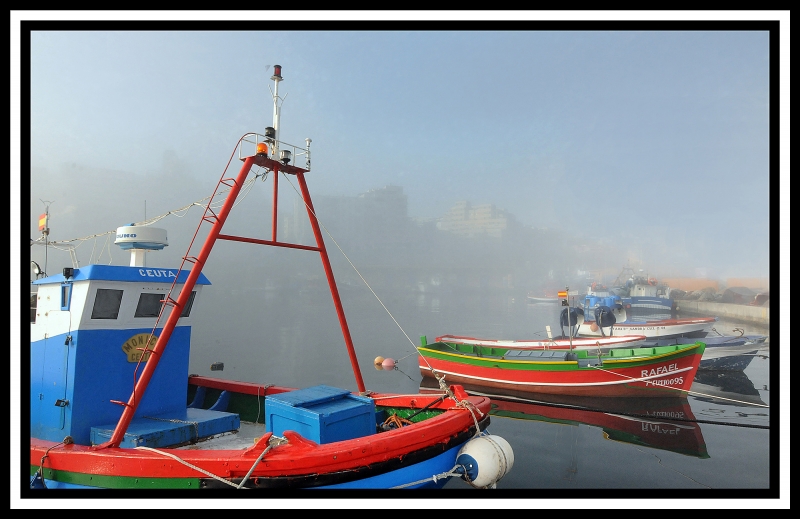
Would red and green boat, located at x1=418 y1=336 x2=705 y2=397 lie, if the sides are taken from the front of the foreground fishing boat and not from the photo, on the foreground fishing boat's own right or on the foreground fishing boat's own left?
on the foreground fishing boat's own left
